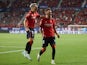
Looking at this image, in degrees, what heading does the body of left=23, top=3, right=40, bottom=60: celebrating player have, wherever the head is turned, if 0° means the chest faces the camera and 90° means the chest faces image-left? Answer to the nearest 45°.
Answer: approximately 315°
